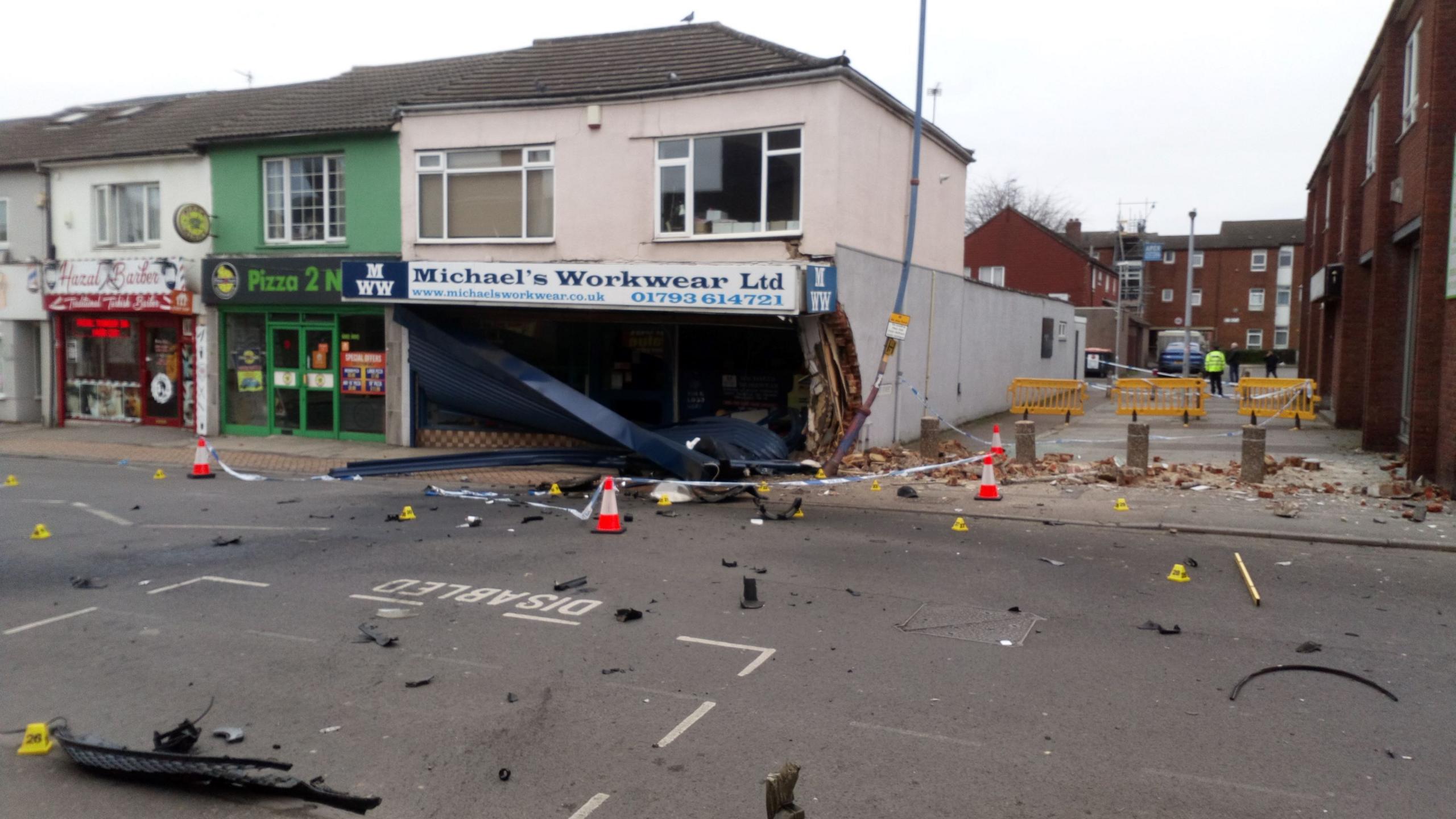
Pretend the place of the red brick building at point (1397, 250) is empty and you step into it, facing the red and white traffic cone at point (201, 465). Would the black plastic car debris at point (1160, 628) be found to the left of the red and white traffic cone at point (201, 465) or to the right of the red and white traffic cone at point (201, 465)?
left

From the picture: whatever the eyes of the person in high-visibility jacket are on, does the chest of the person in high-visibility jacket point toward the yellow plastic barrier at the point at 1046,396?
no

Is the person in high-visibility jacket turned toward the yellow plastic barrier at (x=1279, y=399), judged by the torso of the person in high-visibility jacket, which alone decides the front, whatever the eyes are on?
no

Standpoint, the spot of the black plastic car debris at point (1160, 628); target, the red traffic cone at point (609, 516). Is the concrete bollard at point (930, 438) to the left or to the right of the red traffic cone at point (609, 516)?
right
